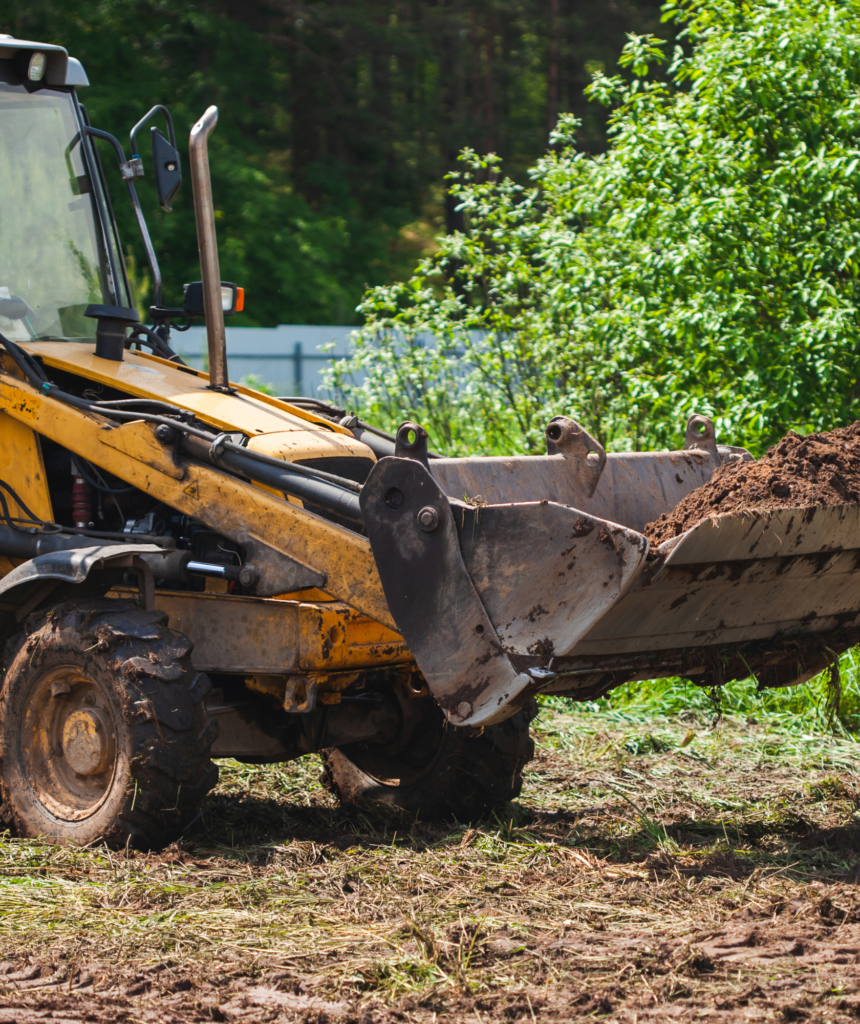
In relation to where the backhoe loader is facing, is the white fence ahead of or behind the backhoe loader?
behind

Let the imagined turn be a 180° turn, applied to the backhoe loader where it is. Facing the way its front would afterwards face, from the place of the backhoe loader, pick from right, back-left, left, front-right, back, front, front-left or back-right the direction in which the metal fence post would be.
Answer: front-right
